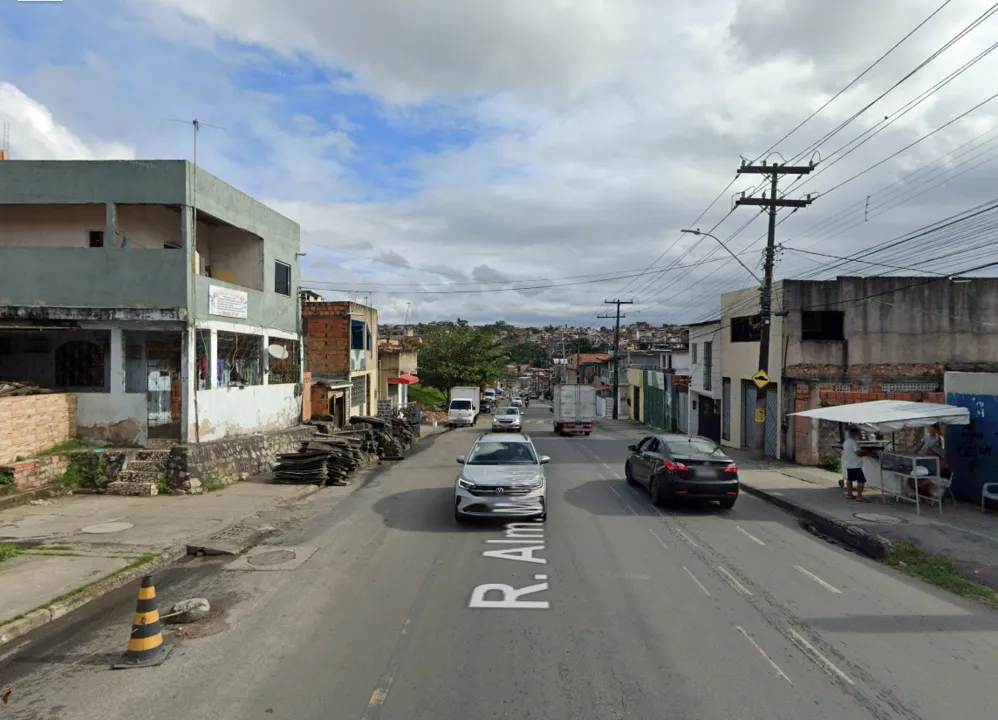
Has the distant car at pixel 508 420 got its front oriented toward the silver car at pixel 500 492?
yes

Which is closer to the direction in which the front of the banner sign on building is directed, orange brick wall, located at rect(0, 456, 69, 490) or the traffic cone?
the traffic cone

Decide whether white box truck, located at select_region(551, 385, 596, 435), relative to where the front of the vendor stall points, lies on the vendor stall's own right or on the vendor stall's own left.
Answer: on the vendor stall's own right

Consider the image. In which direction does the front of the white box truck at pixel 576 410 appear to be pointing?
away from the camera

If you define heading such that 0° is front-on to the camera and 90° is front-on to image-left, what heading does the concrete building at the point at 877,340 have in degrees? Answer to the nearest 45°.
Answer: approximately 45°

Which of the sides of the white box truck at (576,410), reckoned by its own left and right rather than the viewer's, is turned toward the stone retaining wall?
back

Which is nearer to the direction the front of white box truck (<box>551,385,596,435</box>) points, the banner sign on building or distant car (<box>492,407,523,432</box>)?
the distant car

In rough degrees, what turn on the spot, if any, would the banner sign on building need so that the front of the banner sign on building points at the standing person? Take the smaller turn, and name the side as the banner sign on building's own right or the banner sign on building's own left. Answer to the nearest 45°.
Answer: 0° — it already faces them
